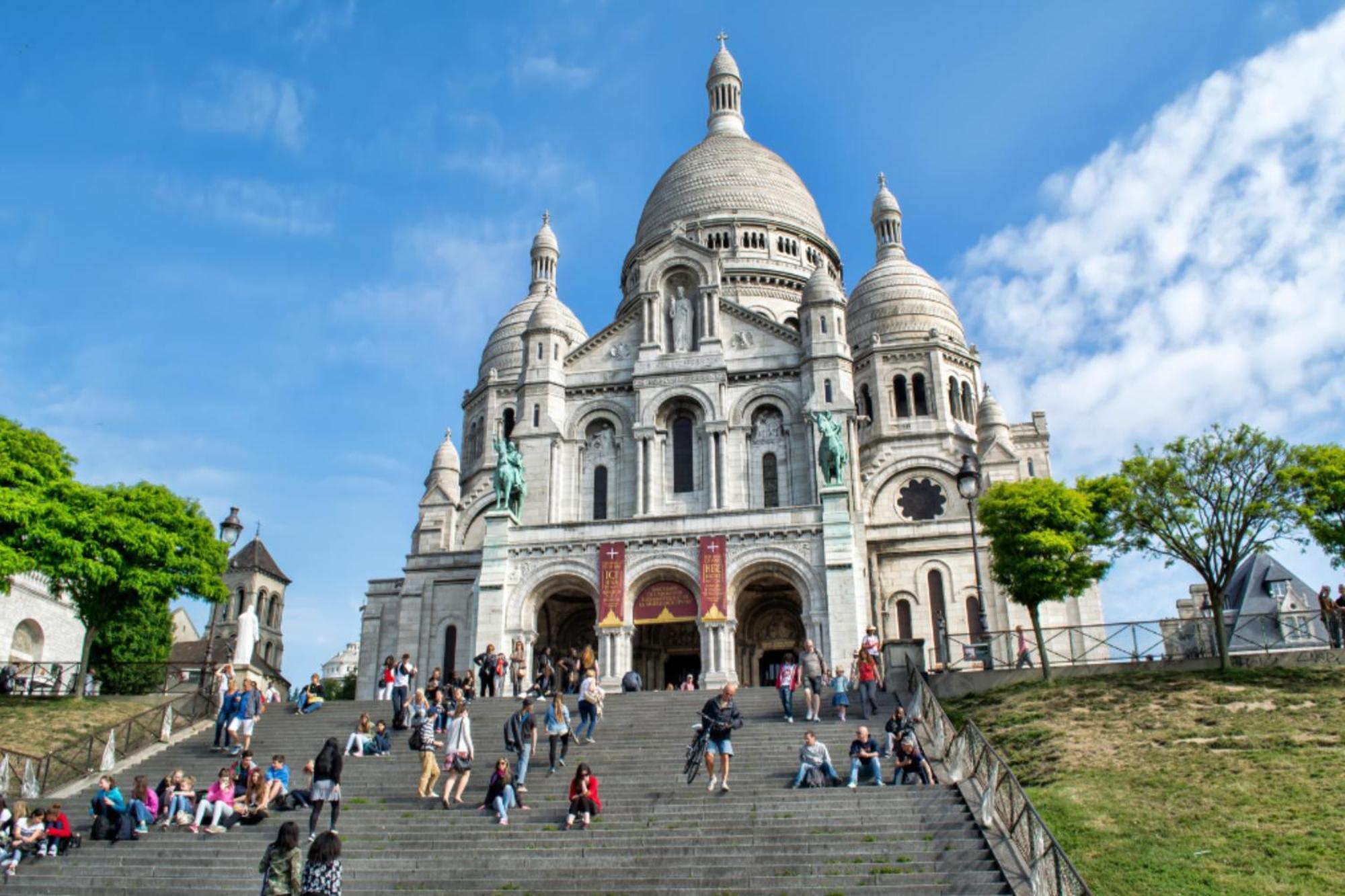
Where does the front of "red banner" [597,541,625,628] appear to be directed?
toward the camera

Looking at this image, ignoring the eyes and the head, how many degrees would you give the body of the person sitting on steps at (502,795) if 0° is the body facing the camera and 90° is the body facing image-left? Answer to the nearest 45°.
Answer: approximately 0°

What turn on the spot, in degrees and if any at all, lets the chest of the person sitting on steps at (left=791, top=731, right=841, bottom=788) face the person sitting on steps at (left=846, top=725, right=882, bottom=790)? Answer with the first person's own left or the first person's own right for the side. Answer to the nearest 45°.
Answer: approximately 90° to the first person's own left

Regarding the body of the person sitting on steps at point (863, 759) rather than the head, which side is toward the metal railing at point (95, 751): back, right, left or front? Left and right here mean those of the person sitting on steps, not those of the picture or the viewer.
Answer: right

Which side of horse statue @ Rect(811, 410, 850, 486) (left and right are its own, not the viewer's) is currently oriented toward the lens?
front

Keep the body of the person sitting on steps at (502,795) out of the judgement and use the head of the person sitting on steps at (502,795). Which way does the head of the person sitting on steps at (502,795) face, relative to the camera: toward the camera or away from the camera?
toward the camera

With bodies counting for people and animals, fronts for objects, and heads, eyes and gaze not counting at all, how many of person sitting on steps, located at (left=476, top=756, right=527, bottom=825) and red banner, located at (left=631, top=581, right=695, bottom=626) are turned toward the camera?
2

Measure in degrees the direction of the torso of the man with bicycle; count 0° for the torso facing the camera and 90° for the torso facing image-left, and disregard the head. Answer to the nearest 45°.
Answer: approximately 0°
